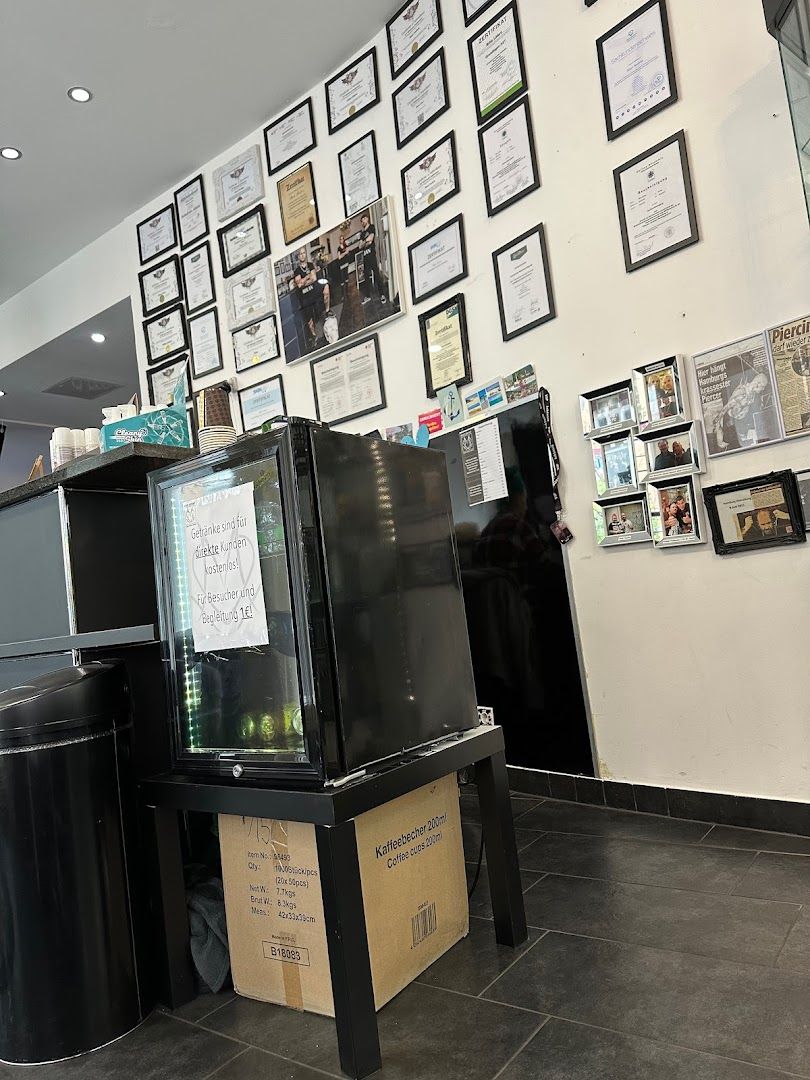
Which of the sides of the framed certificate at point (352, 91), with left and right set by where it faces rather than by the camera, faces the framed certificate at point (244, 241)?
right

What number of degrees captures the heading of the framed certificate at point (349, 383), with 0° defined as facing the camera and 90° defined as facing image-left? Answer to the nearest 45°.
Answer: approximately 45°

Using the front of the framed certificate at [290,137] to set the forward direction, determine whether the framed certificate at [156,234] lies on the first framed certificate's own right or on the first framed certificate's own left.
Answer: on the first framed certificate's own right

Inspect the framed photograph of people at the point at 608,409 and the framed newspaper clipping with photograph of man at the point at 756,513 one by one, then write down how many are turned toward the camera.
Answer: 2

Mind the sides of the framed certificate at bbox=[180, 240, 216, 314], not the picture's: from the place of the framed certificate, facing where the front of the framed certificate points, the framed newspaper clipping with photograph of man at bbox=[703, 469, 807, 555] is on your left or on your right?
on your left

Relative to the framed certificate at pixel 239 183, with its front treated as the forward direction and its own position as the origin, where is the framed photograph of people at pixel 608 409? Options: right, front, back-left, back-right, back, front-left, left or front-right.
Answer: left

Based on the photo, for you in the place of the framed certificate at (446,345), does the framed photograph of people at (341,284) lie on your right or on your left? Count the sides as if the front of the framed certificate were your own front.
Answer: on your right

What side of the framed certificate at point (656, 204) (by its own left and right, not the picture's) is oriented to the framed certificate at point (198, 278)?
right

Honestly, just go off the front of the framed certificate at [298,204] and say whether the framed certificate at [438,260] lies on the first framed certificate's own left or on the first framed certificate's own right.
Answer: on the first framed certificate's own left

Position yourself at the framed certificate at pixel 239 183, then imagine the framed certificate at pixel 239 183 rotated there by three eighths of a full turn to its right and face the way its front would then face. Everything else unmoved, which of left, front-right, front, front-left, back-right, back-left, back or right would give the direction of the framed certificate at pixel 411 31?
back-right

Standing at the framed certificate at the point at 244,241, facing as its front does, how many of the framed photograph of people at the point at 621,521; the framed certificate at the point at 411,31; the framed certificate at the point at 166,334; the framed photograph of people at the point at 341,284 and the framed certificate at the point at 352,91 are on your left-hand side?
4
